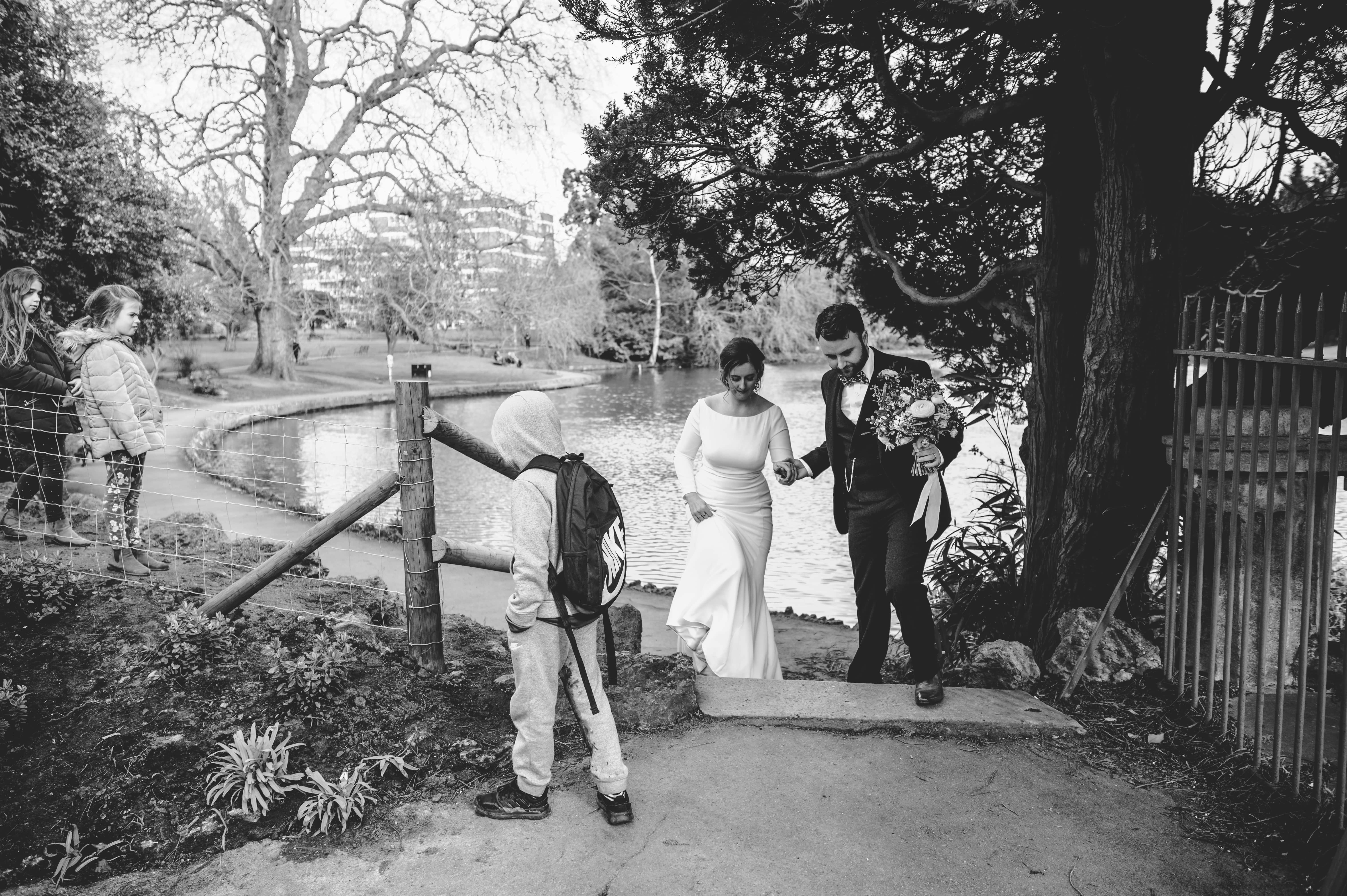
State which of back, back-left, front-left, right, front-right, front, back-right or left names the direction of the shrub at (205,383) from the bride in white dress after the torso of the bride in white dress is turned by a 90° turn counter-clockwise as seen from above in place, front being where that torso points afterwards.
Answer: back-left

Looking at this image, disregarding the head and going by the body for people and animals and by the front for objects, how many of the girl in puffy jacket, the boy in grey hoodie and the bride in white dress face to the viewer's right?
1

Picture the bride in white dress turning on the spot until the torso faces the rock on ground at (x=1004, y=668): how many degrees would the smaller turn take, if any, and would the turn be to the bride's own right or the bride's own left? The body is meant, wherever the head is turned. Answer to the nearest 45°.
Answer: approximately 45° to the bride's own left

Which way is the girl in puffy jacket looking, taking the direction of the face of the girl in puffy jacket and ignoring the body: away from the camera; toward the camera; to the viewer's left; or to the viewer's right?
to the viewer's right

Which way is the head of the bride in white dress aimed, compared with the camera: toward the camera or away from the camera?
toward the camera

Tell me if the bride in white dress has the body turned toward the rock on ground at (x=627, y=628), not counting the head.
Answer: no

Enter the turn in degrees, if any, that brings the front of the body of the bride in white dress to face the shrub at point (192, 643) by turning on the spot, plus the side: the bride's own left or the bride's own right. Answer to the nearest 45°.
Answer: approximately 45° to the bride's own right

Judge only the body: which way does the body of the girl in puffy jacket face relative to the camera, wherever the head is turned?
to the viewer's right

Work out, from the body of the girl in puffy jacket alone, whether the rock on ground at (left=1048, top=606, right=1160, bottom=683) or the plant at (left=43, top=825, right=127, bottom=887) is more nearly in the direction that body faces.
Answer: the rock on ground

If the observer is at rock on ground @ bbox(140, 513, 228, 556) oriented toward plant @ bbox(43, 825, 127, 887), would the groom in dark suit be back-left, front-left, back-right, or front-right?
front-left

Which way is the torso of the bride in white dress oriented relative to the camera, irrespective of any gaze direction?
toward the camera

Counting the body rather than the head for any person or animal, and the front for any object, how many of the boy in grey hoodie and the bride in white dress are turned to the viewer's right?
0

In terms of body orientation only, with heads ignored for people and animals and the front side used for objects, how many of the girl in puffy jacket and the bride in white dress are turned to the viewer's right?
1

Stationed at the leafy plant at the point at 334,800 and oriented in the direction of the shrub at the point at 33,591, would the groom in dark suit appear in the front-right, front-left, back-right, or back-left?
back-right

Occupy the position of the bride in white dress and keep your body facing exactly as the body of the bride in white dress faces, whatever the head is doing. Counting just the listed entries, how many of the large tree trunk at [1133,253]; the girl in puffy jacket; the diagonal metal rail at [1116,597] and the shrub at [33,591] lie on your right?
2

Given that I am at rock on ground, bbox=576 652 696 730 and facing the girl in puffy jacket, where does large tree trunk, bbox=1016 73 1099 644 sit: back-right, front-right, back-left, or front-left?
back-right

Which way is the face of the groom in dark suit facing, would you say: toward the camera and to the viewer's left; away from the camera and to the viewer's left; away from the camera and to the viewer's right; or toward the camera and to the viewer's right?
toward the camera and to the viewer's left

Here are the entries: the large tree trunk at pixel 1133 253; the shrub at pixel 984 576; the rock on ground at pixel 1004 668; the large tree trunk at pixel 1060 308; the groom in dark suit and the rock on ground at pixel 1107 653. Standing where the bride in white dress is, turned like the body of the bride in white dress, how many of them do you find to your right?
0
